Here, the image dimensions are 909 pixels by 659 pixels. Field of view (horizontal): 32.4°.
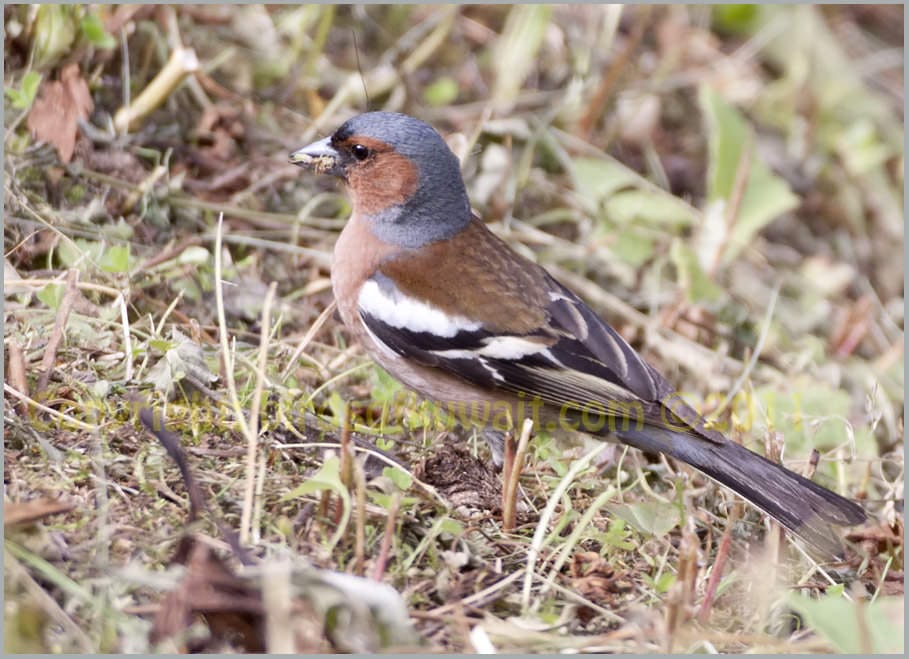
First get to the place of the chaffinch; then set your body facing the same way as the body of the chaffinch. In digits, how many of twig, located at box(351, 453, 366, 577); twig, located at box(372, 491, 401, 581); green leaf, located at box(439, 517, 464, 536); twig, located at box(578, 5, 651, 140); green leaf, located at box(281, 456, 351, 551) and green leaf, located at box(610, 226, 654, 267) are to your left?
4

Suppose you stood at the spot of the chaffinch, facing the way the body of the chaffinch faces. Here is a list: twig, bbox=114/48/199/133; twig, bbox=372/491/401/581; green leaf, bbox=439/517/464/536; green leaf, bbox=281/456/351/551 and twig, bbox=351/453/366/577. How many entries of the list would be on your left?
4

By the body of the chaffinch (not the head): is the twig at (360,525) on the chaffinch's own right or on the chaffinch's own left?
on the chaffinch's own left

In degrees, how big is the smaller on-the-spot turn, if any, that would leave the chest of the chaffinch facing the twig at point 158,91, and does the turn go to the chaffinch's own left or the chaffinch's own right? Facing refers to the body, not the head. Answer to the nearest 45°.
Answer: approximately 45° to the chaffinch's own right

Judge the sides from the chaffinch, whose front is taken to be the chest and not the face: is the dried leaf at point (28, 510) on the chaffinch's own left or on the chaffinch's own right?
on the chaffinch's own left

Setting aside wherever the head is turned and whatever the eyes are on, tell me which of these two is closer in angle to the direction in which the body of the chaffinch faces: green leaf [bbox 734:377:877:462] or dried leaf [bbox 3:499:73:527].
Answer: the dried leaf

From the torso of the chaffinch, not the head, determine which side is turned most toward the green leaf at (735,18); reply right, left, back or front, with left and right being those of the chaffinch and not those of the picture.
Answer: right

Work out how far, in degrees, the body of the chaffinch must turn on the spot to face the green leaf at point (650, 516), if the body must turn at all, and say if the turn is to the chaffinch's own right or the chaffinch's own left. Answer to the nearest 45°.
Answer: approximately 135° to the chaffinch's own left

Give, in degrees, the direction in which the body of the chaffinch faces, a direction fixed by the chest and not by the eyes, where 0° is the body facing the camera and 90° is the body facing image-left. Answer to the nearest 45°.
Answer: approximately 90°

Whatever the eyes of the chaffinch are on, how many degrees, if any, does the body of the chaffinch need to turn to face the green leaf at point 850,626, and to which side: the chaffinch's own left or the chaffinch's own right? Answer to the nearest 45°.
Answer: approximately 135° to the chaffinch's own left

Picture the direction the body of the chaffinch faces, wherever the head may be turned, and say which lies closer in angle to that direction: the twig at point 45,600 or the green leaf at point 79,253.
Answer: the green leaf

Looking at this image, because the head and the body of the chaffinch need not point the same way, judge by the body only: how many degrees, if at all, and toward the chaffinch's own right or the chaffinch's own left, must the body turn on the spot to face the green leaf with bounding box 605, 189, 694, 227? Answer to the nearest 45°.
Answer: approximately 90° to the chaffinch's own right

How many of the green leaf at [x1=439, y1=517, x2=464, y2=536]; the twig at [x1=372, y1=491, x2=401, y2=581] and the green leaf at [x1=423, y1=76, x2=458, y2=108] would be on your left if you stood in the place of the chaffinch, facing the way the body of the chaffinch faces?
2
